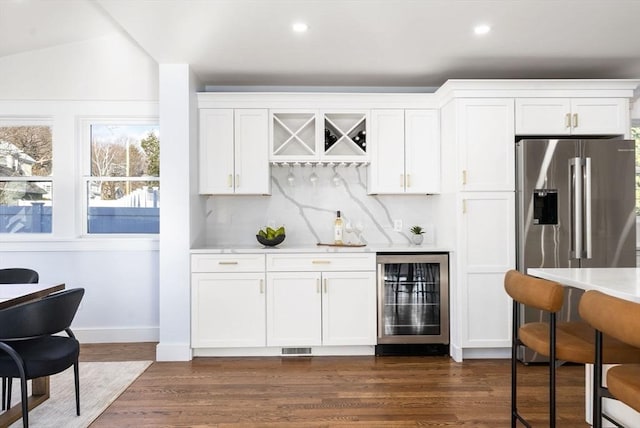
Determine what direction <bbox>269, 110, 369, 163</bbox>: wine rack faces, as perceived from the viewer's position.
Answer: facing the viewer

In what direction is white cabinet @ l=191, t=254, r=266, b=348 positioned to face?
toward the camera

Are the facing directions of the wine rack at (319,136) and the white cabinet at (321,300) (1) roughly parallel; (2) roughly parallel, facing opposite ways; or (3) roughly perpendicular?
roughly parallel

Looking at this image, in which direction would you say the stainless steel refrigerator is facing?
toward the camera

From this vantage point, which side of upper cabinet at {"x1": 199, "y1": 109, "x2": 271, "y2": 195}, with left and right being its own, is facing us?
front

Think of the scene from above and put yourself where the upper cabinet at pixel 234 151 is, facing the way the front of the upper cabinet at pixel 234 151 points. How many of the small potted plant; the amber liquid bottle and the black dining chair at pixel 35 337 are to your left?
2

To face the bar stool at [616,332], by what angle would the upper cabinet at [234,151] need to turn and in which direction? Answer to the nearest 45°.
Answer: approximately 45° to its left

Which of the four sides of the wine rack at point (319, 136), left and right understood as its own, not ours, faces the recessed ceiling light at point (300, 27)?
front

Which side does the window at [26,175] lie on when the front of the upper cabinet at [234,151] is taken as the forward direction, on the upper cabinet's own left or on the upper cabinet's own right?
on the upper cabinet's own right

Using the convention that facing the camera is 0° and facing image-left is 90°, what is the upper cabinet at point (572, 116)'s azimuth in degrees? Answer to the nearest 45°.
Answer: approximately 0°
